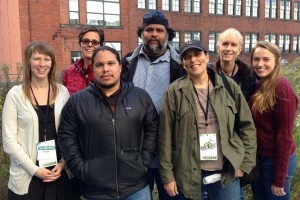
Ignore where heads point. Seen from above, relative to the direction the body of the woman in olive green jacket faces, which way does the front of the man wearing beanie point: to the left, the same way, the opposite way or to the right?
the same way

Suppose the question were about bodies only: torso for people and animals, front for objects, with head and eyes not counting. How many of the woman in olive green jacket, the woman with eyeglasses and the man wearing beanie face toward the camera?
3

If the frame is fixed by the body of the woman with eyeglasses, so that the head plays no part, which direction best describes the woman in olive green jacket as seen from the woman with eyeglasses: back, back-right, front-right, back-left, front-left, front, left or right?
front-left

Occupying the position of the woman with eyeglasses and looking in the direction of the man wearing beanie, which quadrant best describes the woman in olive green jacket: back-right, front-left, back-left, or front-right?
front-right

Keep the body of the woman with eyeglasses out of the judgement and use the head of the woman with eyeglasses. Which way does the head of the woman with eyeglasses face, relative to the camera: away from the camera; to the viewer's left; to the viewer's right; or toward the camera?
toward the camera

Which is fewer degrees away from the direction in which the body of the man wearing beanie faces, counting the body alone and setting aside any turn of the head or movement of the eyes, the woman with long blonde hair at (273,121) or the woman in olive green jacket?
the woman in olive green jacket

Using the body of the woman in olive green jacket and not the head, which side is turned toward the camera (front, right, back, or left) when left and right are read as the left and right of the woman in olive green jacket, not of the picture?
front

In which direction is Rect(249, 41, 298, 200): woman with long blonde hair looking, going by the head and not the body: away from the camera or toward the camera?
toward the camera

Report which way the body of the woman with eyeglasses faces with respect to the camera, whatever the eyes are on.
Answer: toward the camera

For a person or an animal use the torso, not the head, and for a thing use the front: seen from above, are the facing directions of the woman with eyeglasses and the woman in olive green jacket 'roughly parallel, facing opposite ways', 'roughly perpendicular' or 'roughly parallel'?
roughly parallel

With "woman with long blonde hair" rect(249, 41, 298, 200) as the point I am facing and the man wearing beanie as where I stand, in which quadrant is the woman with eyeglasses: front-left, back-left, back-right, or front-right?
back-left

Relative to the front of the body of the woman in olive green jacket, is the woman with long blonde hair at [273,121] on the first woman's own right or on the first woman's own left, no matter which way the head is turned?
on the first woman's own left

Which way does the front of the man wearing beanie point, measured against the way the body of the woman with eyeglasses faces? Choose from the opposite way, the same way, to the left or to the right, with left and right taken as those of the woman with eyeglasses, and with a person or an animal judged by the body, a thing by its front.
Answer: the same way
